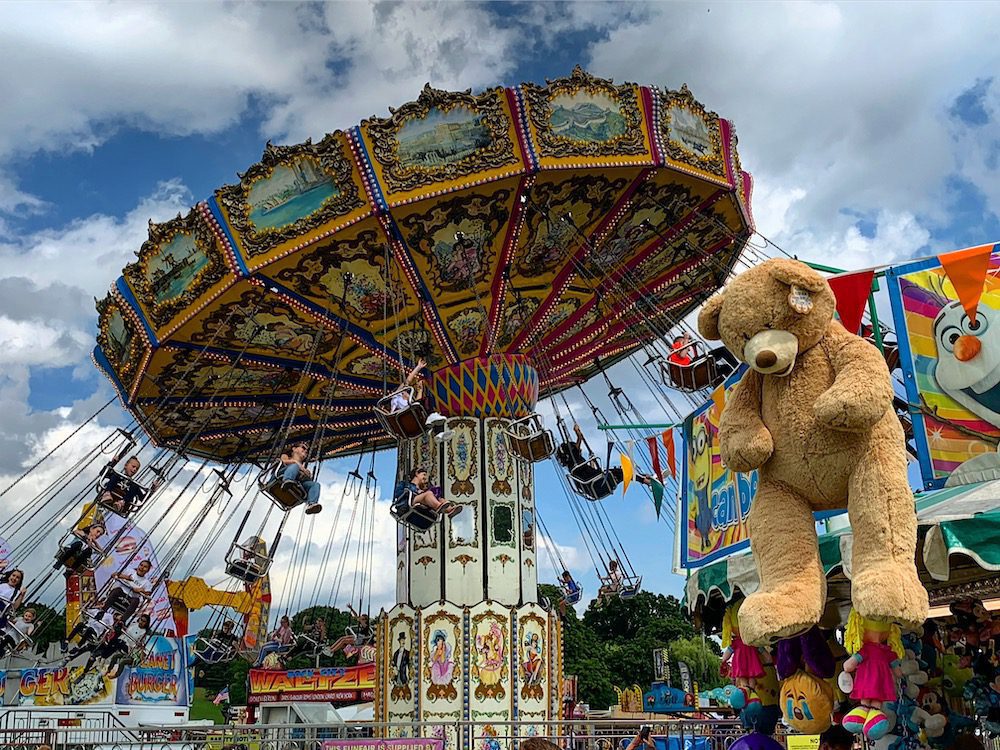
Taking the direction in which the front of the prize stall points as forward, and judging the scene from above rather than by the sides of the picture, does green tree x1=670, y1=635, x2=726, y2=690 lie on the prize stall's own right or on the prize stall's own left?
on the prize stall's own right

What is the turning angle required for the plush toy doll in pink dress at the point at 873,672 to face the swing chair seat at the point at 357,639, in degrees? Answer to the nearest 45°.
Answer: approximately 135° to its right

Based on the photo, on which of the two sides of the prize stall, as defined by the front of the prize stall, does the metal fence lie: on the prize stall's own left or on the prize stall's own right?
on the prize stall's own right

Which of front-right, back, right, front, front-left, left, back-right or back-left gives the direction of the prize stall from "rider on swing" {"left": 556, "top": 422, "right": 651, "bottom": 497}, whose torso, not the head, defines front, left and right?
right

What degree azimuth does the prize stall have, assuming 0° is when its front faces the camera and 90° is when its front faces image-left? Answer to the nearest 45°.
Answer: approximately 45°

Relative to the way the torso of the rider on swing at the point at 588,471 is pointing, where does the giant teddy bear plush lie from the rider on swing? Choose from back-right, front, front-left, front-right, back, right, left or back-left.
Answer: right

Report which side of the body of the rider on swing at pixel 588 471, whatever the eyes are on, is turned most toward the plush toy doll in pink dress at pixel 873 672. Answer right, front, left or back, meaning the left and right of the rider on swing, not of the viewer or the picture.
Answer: right

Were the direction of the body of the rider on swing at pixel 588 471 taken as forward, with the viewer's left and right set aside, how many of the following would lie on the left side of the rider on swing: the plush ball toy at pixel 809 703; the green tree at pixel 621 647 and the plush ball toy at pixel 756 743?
1
